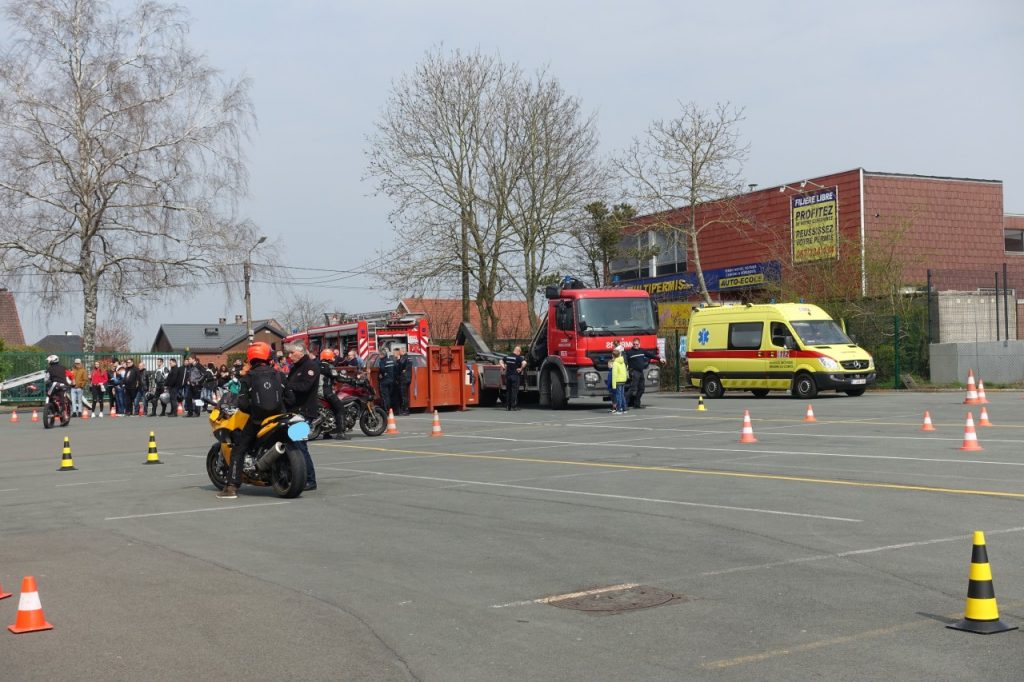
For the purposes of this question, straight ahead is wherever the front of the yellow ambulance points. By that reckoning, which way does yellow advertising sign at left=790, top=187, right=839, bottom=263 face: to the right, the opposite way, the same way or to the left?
to the right

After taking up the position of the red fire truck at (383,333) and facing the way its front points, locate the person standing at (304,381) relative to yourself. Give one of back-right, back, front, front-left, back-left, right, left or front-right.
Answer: back-left

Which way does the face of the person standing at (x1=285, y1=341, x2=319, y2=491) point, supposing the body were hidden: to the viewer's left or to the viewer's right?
to the viewer's left

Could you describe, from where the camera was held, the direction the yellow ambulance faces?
facing the viewer and to the right of the viewer

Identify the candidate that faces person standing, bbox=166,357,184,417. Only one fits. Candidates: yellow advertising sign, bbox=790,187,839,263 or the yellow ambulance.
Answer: the yellow advertising sign

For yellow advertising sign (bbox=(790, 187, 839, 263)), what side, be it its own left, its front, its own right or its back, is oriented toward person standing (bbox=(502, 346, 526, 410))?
front

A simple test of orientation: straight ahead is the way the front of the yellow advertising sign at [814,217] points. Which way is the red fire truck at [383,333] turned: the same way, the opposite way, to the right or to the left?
to the right

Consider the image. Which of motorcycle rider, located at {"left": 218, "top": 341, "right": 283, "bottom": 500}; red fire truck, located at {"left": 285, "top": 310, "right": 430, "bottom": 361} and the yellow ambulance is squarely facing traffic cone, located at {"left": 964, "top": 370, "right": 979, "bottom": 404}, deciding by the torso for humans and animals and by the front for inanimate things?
the yellow ambulance

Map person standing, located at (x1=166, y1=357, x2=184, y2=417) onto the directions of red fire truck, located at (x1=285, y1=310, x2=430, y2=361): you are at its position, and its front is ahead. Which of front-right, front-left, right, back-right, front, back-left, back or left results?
front

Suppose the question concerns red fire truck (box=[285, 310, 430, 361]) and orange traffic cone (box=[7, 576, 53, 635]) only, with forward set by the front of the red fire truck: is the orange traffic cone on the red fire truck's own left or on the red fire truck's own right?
on the red fire truck's own left
